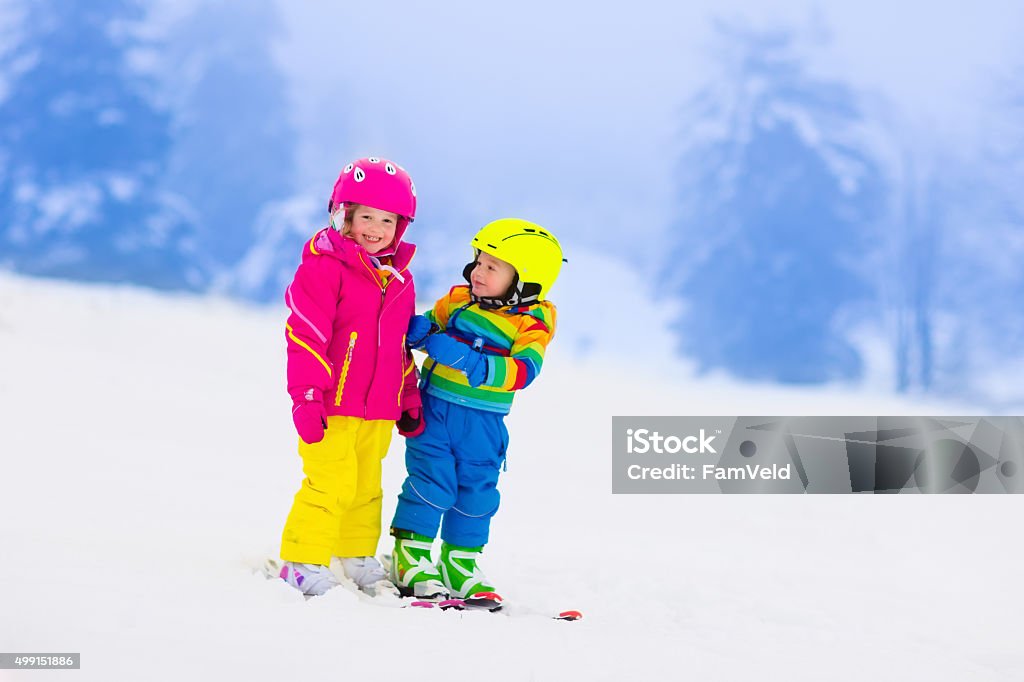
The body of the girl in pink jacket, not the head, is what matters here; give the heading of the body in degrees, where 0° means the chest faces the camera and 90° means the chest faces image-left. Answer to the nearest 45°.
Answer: approximately 315°

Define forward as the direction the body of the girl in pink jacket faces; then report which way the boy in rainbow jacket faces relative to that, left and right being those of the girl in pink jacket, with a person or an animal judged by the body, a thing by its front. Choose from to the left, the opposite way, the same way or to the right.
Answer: to the right

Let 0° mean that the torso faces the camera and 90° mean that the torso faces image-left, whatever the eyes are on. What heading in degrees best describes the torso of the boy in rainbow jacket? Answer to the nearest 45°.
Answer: approximately 45°
